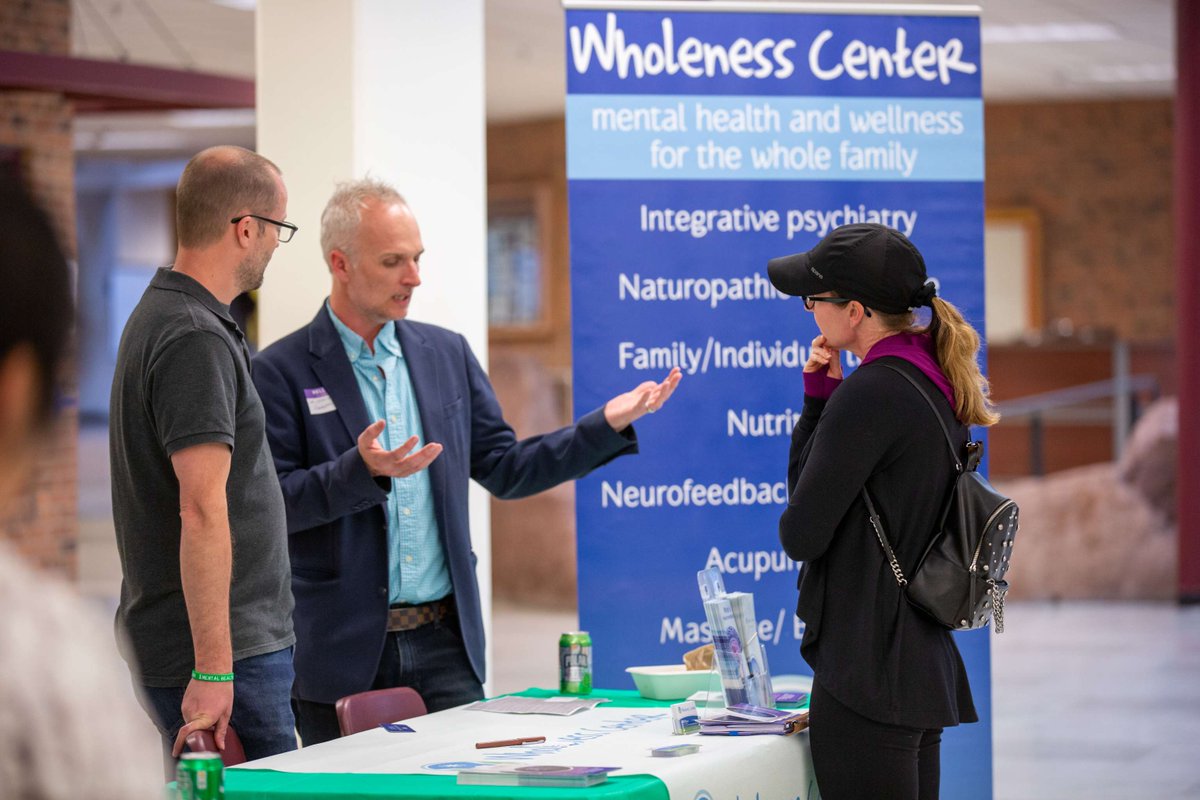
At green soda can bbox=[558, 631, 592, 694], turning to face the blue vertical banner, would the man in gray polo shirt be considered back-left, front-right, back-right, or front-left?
back-left

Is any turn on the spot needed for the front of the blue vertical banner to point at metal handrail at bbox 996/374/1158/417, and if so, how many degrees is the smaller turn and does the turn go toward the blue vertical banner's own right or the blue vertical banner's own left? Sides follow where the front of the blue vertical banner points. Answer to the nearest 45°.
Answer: approximately 180°

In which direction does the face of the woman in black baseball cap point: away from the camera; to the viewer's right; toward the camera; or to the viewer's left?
to the viewer's left

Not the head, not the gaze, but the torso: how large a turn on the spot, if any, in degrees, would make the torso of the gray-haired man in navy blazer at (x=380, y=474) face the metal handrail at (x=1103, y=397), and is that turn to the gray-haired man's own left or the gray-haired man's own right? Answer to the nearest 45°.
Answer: approximately 90° to the gray-haired man's own left

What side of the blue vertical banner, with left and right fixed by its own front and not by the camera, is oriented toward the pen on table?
front

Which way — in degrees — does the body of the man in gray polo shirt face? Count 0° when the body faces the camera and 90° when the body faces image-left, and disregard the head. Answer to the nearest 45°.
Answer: approximately 270°

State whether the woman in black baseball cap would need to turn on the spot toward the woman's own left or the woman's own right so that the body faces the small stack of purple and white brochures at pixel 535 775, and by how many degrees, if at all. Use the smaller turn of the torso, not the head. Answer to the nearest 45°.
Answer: approximately 45° to the woman's own left

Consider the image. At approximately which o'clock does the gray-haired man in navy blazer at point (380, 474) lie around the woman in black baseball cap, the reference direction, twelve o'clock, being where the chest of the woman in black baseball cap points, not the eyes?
The gray-haired man in navy blazer is roughly at 1 o'clock from the woman in black baseball cap.

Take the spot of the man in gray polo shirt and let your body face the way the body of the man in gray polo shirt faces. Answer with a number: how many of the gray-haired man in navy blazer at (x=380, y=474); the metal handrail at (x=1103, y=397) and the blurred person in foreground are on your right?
1

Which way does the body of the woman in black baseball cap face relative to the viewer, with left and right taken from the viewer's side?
facing to the left of the viewer

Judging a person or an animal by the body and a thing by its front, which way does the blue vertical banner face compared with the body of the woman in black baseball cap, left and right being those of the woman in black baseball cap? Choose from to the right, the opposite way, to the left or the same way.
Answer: to the left

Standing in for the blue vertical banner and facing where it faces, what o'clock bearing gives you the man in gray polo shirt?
The man in gray polo shirt is roughly at 1 o'clock from the blue vertical banner.
